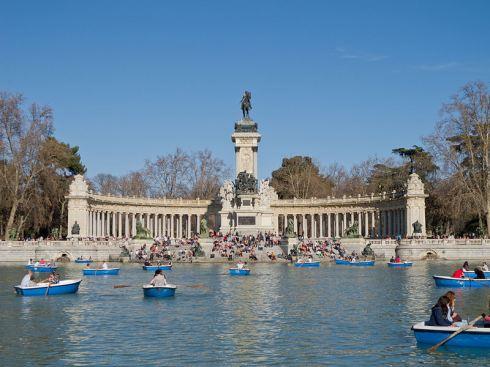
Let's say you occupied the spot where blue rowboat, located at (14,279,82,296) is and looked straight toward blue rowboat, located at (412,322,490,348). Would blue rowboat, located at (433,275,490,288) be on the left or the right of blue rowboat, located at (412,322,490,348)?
left

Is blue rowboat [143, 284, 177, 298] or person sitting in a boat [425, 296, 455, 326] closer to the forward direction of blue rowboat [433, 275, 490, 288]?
the blue rowboat

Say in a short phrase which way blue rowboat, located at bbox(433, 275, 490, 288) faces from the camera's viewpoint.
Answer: facing to the left of the viewer

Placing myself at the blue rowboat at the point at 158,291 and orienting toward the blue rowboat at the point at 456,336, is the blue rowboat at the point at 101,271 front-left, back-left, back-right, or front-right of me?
back-left

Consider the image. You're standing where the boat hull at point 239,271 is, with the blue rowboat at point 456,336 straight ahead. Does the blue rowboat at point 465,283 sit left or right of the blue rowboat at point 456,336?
left

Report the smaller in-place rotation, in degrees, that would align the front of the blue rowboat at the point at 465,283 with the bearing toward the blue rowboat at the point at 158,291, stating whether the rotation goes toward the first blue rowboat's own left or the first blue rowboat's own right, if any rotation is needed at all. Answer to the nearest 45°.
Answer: approximately 45° to the first blue rowboat's own left

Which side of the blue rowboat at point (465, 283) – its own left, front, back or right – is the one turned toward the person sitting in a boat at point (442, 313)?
left

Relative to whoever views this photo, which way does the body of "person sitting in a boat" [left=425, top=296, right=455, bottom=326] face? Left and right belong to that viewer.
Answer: facing to the right of the viewer
